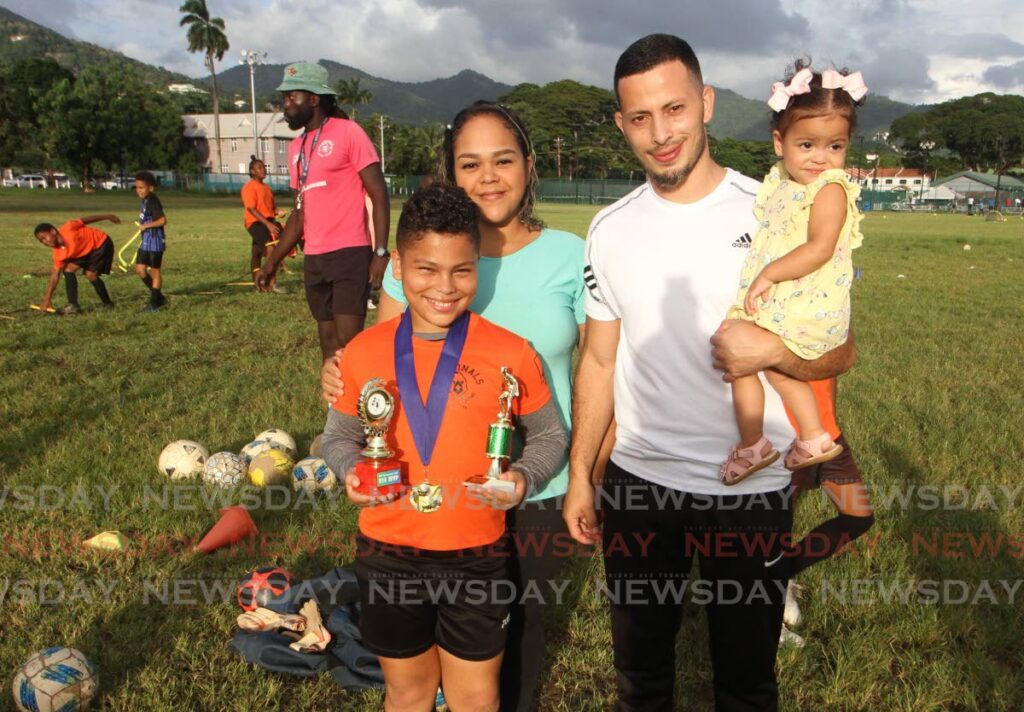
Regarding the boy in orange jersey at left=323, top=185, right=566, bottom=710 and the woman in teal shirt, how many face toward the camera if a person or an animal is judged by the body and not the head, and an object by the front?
2

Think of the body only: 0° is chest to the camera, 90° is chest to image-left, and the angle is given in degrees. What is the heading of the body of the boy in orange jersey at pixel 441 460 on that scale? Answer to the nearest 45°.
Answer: approximately 0°

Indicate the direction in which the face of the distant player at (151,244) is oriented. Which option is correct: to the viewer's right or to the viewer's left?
to the viewer's left

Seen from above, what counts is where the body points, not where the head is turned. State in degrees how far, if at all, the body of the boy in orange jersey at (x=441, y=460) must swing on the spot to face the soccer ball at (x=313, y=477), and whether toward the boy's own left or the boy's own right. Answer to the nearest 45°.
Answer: approximately 180°

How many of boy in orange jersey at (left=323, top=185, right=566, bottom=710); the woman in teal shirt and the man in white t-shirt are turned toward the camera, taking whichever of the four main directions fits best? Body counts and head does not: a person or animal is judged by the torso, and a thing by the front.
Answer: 3

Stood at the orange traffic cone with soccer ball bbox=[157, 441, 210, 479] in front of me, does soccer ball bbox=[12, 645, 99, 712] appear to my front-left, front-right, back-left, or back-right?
back-left

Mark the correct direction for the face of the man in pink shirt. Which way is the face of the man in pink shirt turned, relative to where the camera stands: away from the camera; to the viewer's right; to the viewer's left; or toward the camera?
to the viewer's left

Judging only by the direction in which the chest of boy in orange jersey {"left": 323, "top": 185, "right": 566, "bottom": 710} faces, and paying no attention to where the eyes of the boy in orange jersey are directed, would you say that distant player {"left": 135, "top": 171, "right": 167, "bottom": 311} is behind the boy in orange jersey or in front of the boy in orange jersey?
behind

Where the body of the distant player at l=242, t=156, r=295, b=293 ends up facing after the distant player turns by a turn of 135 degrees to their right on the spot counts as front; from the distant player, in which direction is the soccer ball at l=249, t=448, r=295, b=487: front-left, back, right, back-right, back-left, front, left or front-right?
left

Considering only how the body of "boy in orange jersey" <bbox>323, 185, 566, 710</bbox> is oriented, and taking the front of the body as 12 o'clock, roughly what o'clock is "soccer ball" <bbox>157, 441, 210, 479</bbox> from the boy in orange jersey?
The soccer ball is roughly at 5 o'clock from the boy in orange jersey.

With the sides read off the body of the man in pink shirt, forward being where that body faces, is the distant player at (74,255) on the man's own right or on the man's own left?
on the man's own right

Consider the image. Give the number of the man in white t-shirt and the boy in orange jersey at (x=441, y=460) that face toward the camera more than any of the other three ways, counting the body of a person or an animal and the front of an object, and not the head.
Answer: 2
